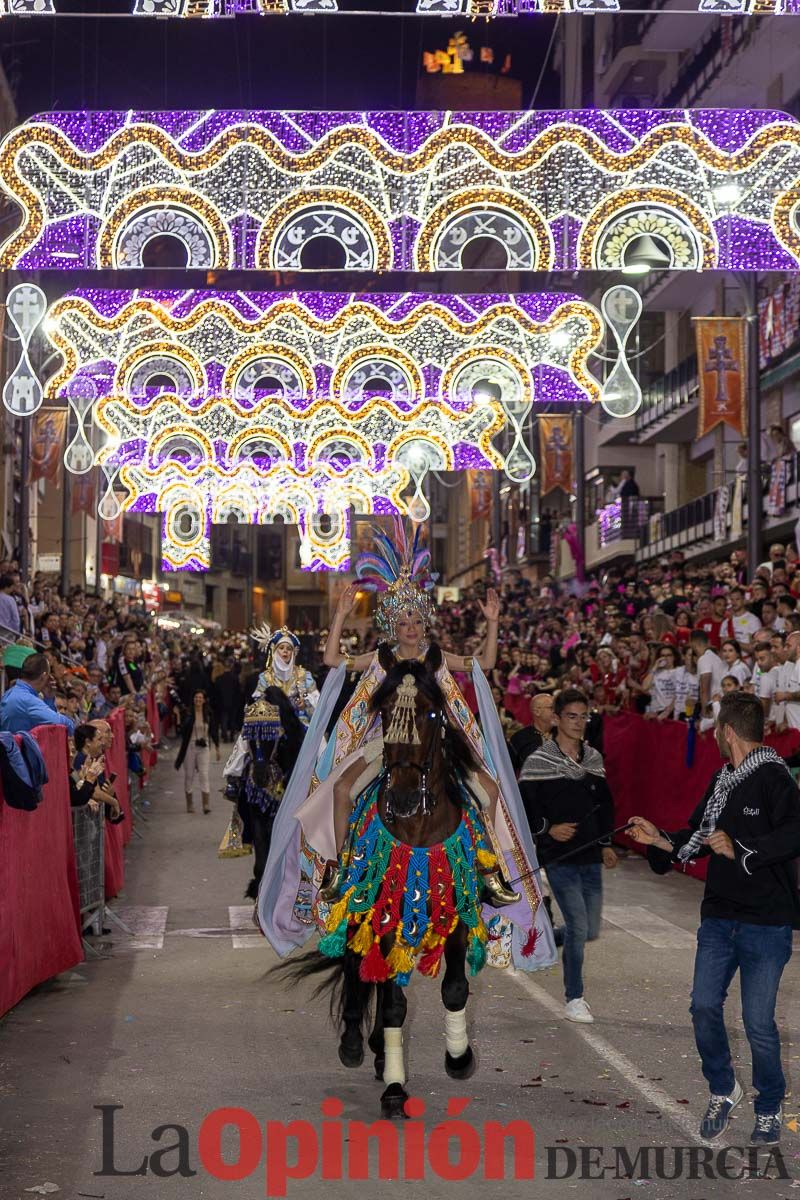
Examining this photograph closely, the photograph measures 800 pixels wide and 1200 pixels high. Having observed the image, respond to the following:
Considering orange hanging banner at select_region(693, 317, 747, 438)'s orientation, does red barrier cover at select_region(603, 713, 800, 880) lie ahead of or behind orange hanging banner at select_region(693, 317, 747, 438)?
ahead

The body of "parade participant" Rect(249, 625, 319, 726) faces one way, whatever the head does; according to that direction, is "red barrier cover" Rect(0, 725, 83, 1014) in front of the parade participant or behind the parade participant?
in front

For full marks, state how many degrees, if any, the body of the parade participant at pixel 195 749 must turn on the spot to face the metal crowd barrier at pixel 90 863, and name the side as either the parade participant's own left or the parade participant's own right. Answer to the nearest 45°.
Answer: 0° — they already face it

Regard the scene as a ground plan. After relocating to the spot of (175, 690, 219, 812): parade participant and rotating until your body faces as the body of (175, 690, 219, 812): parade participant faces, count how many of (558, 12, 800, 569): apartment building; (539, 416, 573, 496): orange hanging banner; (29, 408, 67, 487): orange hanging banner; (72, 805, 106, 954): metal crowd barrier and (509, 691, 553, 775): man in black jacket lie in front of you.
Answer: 2

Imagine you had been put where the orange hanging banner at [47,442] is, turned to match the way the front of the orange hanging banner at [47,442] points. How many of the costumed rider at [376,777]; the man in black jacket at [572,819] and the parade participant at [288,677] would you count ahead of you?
3

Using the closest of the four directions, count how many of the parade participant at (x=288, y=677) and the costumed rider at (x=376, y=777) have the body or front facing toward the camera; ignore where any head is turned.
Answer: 2

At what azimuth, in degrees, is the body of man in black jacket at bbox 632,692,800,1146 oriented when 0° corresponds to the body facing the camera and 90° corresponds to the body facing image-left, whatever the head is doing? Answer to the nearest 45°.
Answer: approximately 45°

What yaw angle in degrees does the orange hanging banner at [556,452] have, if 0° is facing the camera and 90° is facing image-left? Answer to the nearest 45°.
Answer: approximately 0°
